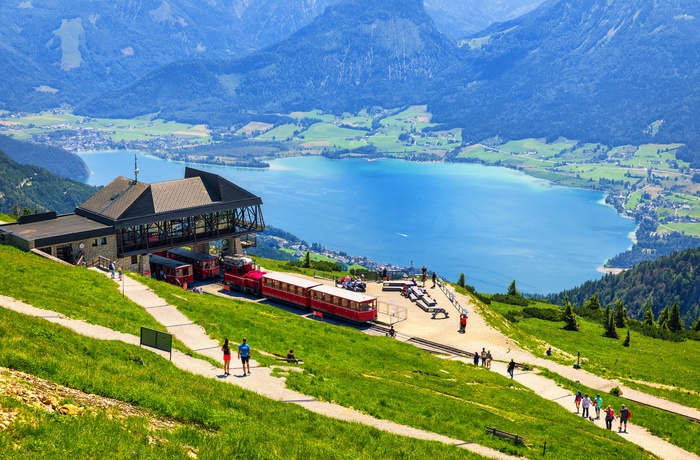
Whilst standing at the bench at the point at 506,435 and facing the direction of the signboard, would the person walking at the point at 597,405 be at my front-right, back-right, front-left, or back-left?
back-right

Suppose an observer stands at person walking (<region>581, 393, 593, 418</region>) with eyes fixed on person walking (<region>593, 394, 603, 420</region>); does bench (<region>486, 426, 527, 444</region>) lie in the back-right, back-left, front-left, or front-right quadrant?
back-right

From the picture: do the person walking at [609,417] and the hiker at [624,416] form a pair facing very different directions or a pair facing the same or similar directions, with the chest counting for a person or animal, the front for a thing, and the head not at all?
same or similar directions

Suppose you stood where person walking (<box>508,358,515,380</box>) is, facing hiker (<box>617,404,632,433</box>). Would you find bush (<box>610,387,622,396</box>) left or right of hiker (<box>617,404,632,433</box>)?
left

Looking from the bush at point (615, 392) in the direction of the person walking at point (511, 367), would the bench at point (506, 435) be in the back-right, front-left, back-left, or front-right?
front-left
